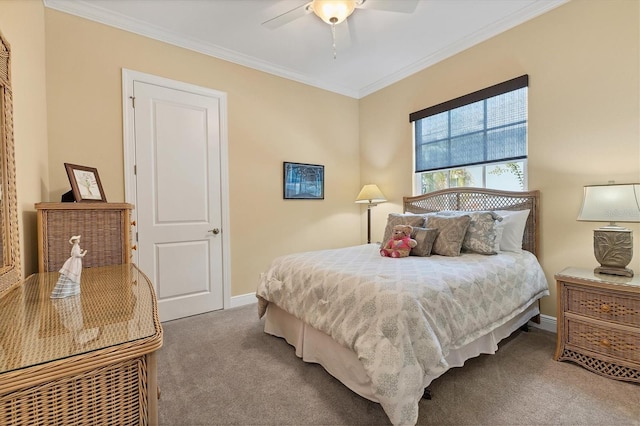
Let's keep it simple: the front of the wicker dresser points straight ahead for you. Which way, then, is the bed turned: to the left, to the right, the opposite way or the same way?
the opposite way

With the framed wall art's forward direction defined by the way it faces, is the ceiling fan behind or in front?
in front

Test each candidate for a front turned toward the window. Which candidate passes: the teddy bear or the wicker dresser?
the wicker dresser

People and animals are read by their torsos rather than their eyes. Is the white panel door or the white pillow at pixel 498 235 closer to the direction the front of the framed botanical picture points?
the white pillow

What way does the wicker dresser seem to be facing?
to the viewer's right

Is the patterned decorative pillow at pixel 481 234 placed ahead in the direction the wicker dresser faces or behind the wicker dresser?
ahead

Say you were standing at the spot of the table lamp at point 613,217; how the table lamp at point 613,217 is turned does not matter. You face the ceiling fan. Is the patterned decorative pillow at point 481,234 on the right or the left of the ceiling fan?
right

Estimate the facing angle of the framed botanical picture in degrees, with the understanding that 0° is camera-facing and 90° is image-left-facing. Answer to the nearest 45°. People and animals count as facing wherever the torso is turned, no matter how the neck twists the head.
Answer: approximately 315°

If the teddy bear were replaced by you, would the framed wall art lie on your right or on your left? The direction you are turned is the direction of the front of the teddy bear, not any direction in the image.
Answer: on your right

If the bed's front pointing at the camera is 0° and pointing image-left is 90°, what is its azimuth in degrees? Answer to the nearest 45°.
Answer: approximately 45°

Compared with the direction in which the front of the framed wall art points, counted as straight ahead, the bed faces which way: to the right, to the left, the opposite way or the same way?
to the right

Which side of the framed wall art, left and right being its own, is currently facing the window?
front
